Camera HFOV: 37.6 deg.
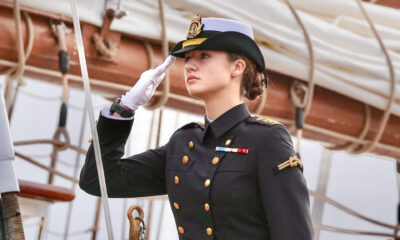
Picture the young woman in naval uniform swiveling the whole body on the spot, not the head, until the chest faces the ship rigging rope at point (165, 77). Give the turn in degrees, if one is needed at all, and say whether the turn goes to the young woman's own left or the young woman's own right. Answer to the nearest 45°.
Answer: approximately 135° to the young woman's own right

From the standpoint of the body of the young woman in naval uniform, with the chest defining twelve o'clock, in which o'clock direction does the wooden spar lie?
The wooden spar is roughly at 4 o'clock from the young woman in naval uniform.

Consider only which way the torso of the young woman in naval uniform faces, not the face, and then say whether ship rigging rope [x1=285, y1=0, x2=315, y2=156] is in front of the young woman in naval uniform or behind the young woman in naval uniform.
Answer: behind

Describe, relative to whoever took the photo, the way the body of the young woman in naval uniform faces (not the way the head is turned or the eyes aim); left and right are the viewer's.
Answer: facing the viewer and to the left of the viewer

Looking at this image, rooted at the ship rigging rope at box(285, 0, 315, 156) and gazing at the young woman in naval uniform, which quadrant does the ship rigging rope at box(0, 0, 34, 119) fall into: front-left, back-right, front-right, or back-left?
front-right

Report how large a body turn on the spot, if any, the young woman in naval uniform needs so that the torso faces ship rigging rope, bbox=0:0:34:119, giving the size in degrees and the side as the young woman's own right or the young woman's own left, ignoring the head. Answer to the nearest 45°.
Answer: approximately 90° to the young woman's own right

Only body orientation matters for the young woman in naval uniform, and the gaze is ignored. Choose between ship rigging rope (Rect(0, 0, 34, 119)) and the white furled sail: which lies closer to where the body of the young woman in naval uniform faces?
the ship rigging rope
